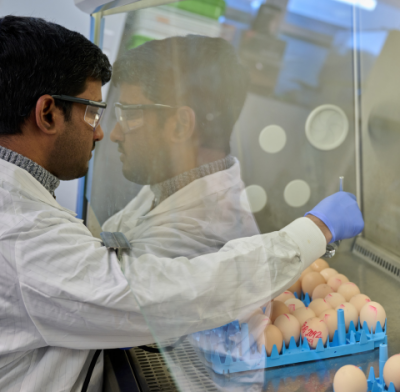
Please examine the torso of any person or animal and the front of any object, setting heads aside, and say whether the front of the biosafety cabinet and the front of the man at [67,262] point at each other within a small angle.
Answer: yes

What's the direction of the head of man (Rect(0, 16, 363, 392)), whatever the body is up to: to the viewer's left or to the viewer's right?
to the viewer's right

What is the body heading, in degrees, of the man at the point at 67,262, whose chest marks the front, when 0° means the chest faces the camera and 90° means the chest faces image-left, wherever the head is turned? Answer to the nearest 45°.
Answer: approximately 225°

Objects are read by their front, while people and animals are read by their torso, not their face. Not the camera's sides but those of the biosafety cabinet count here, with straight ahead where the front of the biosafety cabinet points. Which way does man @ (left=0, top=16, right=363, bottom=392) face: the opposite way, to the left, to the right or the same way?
the opposite way
